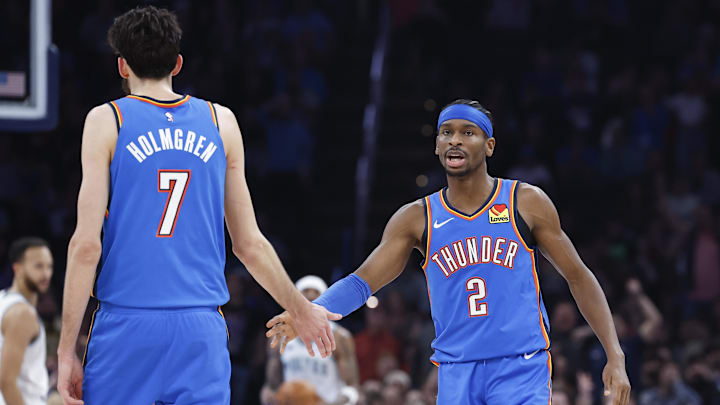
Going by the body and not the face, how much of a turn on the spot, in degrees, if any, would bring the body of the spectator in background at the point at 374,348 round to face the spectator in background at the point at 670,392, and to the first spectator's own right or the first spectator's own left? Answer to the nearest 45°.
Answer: approximately 90° to the first spectator's own left

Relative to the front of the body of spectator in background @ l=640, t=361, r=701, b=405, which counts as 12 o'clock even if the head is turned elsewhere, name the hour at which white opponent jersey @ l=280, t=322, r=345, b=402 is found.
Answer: The white opponent jersey is roughly at 2 o'clock from the spectator in background.

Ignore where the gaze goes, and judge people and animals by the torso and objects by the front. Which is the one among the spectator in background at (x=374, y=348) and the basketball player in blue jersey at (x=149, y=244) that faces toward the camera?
the spectator in background

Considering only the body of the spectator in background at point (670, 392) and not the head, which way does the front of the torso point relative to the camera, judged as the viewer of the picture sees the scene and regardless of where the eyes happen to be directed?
toward the camera

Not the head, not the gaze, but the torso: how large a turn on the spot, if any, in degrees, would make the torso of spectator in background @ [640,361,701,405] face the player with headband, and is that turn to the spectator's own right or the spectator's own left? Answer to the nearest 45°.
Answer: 0° — they already face them

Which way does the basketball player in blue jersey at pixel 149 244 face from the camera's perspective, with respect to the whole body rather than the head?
away from the camera

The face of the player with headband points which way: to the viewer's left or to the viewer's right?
to the viewer's left

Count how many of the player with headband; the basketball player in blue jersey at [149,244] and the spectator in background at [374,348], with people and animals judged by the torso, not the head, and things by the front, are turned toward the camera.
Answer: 2

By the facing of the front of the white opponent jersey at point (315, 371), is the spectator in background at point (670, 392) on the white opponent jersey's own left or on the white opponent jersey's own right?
on the white opponent jersey's own left

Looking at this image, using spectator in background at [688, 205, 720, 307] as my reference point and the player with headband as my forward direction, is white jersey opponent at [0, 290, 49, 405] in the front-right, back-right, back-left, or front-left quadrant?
front-right

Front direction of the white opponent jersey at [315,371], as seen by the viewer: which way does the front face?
toward the camera

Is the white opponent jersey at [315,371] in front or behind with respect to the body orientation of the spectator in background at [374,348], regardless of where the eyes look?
in front

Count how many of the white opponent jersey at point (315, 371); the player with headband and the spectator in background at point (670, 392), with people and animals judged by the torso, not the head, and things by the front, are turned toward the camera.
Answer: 3

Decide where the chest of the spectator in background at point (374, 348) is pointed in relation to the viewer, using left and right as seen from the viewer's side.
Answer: facing the viewer

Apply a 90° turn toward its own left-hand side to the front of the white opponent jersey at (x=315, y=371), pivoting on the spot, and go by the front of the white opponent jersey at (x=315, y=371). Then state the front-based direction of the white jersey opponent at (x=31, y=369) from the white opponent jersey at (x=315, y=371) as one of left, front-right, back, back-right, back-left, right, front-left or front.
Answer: back-right

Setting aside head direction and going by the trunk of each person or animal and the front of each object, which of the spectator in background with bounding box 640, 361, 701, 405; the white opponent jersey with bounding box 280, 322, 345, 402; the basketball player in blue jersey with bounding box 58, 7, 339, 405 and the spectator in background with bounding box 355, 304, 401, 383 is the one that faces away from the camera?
the basketball player in blue jersey
